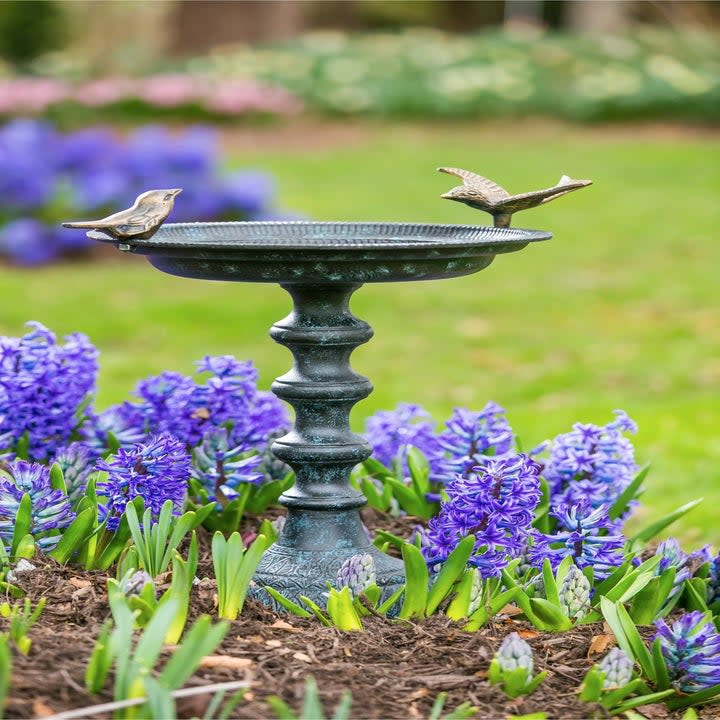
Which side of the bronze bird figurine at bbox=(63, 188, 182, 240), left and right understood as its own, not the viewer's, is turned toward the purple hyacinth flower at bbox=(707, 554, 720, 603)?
front

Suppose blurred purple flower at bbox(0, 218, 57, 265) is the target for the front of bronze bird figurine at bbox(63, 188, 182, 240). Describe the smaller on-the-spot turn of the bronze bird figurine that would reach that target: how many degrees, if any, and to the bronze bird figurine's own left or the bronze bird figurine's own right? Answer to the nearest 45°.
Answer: approximately 90° to the bronze bird figurine's own left

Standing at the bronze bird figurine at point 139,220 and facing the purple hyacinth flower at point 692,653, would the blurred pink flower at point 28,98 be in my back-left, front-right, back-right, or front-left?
back-left

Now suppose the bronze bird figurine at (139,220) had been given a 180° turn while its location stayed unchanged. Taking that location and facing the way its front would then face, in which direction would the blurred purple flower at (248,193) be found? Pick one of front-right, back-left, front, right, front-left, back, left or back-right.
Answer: right

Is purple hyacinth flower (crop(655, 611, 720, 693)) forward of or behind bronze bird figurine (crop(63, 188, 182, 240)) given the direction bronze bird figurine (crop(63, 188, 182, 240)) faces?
forward

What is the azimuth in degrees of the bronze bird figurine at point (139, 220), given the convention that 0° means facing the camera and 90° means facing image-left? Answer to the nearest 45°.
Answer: approximately 270°

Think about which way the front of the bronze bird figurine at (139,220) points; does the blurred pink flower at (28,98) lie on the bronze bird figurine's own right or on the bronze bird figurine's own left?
on the bronze bird figurine's own left

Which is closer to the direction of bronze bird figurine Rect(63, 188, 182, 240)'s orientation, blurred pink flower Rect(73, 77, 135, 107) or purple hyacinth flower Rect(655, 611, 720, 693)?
the purple hyacinth flower

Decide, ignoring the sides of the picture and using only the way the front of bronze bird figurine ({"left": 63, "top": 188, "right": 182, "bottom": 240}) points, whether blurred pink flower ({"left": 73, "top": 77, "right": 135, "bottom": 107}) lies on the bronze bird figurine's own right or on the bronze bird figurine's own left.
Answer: on the bronze bird figurine's own left

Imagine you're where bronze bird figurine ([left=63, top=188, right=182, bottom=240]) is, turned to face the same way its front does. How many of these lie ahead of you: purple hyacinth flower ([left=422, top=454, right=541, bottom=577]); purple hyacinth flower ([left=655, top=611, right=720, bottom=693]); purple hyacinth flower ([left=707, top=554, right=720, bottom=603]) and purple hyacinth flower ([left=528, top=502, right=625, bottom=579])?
4
